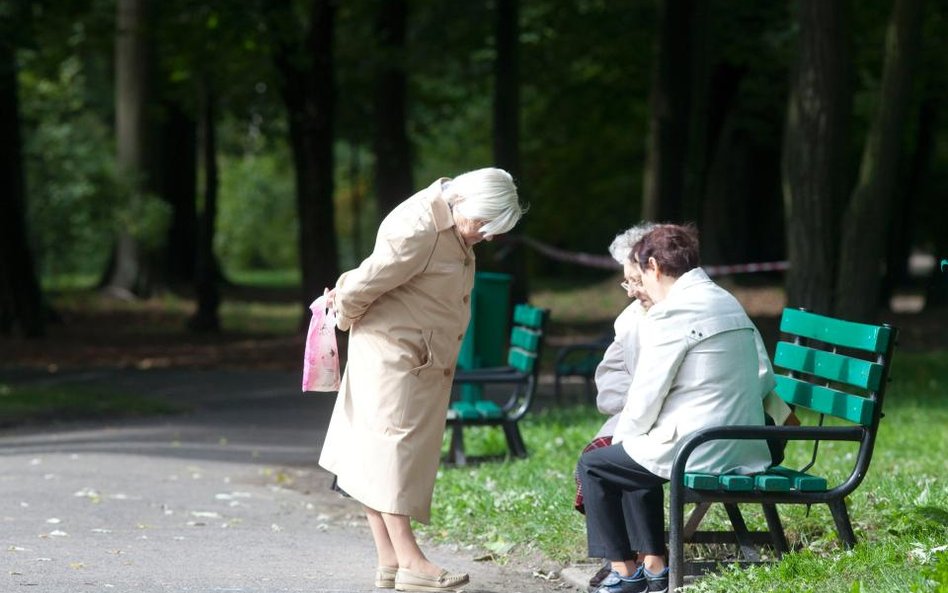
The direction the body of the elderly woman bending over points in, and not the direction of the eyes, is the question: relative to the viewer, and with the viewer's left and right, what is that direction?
facing to the right of the viewer

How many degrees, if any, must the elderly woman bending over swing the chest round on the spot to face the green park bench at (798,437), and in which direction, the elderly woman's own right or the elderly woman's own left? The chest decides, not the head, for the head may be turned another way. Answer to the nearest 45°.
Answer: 0° — they already face it

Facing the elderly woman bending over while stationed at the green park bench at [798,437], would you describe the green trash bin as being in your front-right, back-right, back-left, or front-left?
front-right

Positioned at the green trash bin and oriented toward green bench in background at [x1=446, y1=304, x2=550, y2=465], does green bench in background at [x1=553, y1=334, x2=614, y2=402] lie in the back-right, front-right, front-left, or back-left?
back-left

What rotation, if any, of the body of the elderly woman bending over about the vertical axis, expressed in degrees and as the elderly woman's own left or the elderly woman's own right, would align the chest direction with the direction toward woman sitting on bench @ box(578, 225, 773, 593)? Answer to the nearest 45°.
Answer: approximately 45° to the elderly woman's own right

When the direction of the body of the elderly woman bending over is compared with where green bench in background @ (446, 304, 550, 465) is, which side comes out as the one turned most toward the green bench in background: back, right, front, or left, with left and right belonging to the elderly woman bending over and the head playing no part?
left

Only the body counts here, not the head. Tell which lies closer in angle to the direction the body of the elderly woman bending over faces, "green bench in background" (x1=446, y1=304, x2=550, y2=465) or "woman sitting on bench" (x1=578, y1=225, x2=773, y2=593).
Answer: the woman sitting on bench

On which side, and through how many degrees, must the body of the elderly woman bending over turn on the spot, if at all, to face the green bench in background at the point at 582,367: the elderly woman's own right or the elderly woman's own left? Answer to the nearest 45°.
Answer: approximately 90° to the elderly woman's own left

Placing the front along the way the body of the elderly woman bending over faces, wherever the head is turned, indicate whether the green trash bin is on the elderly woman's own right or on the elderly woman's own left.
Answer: on the elderly woman's own left

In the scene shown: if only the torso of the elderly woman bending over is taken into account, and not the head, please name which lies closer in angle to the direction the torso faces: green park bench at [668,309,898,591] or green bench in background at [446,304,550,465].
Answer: the green park bench

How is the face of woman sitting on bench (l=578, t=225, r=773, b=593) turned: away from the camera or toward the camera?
away from the camera

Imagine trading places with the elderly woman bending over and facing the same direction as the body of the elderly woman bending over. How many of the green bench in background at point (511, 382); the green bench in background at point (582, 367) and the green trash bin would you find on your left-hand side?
3
